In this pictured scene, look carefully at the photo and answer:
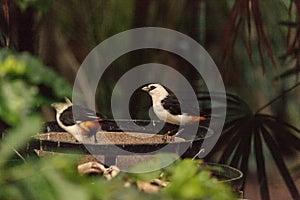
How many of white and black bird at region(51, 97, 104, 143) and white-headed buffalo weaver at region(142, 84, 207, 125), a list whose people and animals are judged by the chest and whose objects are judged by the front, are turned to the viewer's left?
2

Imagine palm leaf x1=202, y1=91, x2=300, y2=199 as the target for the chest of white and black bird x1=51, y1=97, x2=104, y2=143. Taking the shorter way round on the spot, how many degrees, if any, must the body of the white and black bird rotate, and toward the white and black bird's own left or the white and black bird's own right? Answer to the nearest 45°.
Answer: approximately 135° to the white and black bird's own right

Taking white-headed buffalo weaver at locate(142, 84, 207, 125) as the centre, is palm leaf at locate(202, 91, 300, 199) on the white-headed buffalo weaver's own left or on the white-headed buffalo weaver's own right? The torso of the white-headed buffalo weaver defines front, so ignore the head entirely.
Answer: on the white-headed buffalo weaver's own right

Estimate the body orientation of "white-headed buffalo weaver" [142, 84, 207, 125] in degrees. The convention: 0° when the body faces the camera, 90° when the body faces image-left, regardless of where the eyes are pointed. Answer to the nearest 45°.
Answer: approximately 90°

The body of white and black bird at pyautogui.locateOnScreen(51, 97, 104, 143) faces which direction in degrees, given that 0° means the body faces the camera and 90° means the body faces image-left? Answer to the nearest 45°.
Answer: approximately 90°

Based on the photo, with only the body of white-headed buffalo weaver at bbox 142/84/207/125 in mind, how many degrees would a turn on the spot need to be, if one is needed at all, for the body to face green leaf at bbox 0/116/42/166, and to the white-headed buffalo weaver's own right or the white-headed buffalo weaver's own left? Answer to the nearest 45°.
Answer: approximately 90° to the white-headed buffalo weaver's own left
